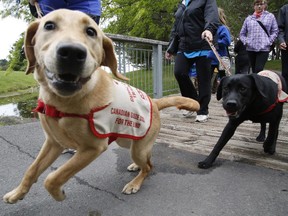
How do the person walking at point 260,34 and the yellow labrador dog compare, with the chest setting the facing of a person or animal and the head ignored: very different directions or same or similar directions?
same or similar directions

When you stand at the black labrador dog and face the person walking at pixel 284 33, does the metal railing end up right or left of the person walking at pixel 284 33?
left

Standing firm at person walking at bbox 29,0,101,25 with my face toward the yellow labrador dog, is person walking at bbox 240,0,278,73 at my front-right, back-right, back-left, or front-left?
back-left

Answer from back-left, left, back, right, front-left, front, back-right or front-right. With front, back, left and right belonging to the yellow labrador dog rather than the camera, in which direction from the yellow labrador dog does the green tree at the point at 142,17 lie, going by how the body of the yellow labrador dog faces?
back-right

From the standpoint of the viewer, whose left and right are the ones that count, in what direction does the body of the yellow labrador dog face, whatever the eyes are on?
facing the viewer and to the left of the viewer

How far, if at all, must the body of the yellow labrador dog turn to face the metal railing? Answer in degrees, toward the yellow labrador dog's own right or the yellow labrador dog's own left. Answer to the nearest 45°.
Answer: approximately 135° to the yellow labrador dog's own right

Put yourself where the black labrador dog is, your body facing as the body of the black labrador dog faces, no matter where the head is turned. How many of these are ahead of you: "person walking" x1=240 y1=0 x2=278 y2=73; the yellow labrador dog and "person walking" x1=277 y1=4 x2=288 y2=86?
1

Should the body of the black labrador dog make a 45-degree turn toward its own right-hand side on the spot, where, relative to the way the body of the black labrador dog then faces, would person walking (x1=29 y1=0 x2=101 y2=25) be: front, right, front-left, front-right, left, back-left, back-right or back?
front

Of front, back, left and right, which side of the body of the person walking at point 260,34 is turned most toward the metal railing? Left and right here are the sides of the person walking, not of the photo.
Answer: right

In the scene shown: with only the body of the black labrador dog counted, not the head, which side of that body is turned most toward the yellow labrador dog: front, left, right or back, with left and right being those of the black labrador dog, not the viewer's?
front

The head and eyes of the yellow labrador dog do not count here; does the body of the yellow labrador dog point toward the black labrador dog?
no

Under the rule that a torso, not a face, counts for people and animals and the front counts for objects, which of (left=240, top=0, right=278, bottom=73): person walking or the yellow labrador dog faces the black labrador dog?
the person walking

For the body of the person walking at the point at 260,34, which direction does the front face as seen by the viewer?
toward the camera
